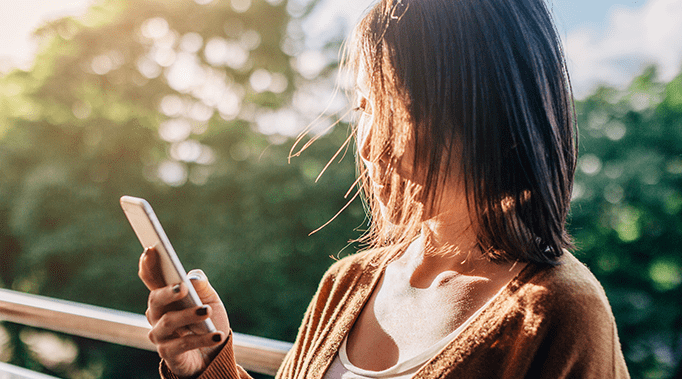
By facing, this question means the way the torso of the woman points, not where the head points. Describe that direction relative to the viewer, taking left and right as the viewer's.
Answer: facing the viewer and to the left of the viewer

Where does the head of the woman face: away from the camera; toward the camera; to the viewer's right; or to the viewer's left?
to the viewer's left
